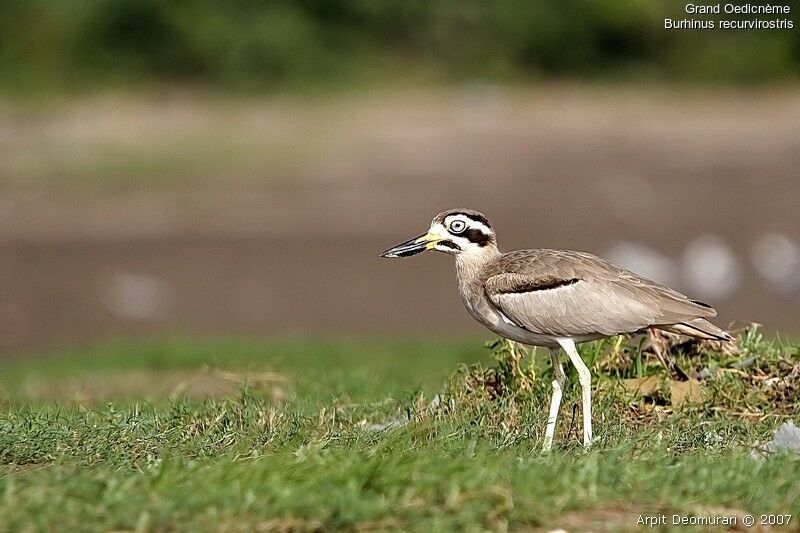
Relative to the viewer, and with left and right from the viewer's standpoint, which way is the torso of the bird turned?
facing to the left of the viewer
